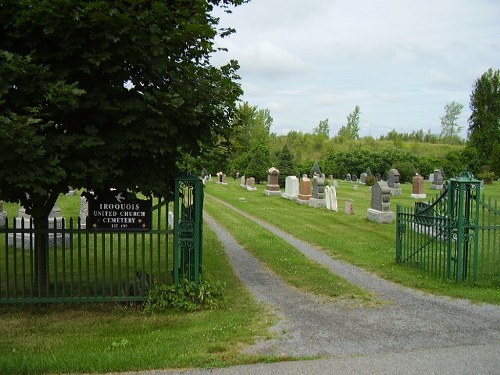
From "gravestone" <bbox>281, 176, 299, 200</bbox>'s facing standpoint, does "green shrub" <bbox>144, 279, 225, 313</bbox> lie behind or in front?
in front

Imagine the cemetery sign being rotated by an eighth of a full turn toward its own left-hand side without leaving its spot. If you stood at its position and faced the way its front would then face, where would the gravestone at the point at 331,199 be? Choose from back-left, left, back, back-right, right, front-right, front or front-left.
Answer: left

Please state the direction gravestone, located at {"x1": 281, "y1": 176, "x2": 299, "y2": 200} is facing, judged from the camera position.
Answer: facing the viewer and to the left of the viewer

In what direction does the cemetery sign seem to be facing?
toward the camera

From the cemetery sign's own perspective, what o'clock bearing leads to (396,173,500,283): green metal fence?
The green metal fence is roughly at 9 o'clock from the cemetery sign.

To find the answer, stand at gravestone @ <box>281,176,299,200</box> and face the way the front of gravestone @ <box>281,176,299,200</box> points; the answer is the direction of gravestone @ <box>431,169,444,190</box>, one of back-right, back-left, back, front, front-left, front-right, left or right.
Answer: back

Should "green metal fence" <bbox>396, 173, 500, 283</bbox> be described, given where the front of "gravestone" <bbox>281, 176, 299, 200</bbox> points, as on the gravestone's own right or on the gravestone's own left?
on the gravestone's own left

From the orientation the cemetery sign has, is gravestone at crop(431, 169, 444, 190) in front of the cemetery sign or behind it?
behind

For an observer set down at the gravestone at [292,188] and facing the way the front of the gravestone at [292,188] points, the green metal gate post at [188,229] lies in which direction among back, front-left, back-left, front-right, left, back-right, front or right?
front-left

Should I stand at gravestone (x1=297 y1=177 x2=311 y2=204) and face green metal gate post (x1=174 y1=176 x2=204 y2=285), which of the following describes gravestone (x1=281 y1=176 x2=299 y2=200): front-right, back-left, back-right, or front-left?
back-right

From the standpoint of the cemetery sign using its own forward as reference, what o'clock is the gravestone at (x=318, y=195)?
The gravestone is roughly at 7 o'clock from the cemetery sign.

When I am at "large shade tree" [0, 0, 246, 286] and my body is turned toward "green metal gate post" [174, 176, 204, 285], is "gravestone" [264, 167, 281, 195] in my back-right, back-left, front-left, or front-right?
front-left

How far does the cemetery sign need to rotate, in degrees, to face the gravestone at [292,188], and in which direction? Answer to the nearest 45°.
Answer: approximately 135° to its left

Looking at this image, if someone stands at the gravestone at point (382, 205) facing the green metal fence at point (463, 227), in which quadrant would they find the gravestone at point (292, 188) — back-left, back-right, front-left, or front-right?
back-right

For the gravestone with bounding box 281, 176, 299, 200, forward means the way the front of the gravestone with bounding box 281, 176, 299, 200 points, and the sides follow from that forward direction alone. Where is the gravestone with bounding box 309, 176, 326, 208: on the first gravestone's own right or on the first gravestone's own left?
on the first gravestone's own left

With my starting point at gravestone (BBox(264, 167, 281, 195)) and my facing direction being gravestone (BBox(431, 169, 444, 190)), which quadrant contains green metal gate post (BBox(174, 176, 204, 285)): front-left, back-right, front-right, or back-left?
back-right

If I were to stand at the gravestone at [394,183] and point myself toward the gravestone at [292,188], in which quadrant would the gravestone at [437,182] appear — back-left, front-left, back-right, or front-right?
back-right

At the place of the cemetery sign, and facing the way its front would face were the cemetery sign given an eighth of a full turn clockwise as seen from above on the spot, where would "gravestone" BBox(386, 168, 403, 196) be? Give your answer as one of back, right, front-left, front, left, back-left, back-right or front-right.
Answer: back

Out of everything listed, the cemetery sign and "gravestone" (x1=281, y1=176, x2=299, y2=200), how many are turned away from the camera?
0

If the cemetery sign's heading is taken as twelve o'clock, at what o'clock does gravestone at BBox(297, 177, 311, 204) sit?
The gravestone is roughly at 7 o'clock from the cemetery sign.
